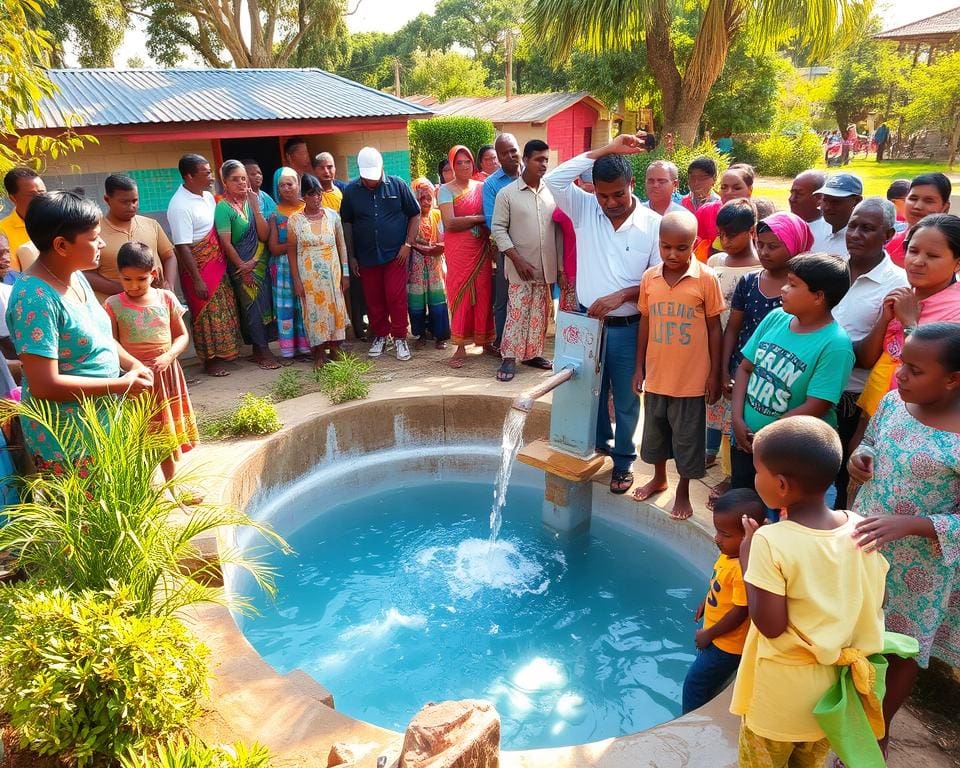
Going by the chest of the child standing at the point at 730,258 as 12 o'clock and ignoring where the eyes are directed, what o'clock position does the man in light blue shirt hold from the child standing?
The man in light blue shirt is roughly at 3 o'clock from the child standing.

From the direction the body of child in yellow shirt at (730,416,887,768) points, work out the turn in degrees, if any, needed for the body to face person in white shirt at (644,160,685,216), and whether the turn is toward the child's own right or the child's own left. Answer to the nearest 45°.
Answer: approximately 45° to the child's own right

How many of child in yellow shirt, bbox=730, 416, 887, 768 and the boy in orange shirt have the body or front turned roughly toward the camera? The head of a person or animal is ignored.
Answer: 1

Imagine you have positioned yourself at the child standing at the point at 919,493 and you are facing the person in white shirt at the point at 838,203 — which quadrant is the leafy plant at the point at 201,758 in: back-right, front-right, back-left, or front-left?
back-left

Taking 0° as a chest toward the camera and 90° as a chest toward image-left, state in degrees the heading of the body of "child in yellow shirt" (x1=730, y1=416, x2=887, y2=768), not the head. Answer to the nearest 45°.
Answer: approximately 135°

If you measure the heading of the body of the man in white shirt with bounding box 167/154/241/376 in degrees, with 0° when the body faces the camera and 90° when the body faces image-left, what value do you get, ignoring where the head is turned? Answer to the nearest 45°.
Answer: approximately 315°

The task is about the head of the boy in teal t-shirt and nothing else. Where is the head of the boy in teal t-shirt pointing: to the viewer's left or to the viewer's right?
to the viewer's left

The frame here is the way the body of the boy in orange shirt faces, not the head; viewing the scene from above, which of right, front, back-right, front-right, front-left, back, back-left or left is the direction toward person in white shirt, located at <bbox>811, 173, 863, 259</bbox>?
back-left

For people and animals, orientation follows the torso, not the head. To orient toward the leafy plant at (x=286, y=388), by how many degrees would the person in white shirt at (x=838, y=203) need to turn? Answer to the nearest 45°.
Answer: approximately 45° to their right

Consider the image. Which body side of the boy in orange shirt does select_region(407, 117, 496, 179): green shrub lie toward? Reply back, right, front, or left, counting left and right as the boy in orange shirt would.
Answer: back
